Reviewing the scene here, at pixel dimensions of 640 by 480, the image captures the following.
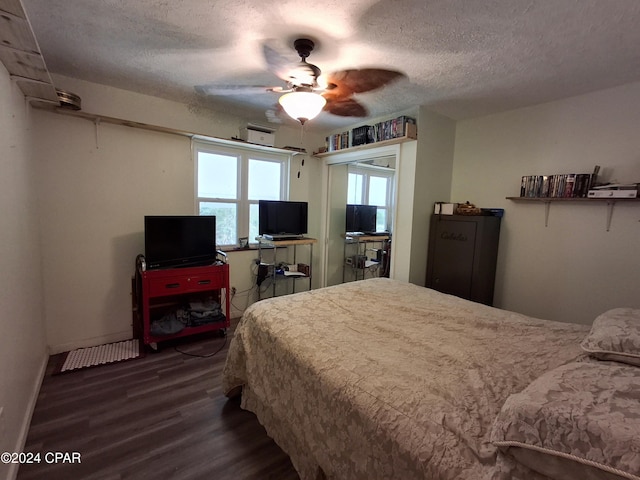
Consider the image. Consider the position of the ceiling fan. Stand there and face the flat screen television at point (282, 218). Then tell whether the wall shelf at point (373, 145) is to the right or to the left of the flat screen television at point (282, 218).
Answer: right

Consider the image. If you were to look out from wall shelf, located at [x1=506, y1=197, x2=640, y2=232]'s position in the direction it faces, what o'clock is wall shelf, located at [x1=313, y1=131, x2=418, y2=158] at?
wall shelf, located at [x1=313, y1=131, x2=418, y2=158] is roughly at 1 o'clock from wall shelf, located at [x1=506, y1=197, x2=640, y2=232].

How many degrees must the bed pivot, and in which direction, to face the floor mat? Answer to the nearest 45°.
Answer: approximately 45° to its left

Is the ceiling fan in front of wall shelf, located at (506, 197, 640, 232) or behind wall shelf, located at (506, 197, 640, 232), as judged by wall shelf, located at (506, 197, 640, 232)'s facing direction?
in front

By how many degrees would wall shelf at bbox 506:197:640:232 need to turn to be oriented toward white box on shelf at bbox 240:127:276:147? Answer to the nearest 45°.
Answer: approximately 45° to its right

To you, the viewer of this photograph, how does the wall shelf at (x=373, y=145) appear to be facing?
facing the viewer and to the left of the viewer

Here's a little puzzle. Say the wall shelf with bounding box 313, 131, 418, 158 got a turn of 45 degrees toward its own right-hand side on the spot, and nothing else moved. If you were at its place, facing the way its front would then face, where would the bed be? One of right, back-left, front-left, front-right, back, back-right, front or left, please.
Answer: left

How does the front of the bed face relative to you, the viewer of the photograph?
facing away from the viewer and to the left of the viewer

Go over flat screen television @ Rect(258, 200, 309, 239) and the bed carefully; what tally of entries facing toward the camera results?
1

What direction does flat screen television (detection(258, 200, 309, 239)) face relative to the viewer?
toward the camera
